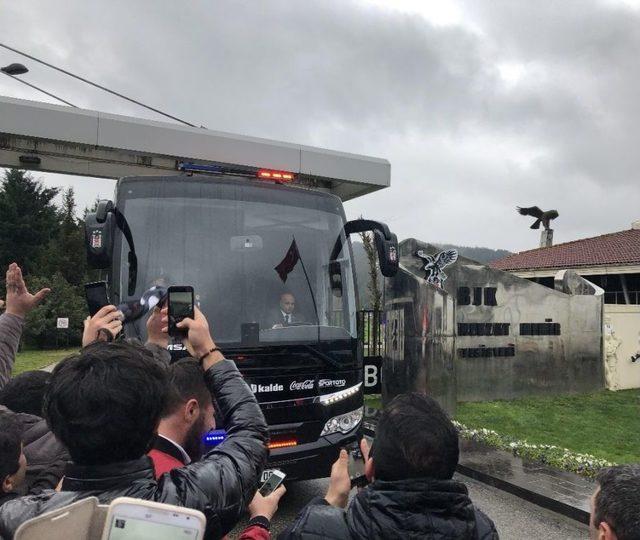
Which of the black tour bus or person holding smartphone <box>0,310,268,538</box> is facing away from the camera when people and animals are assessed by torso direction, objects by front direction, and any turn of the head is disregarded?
the person holding smartphone

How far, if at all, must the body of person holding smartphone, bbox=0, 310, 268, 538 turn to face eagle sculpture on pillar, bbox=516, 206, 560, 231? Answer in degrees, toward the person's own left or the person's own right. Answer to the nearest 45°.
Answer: approximately 45° to the person's own right

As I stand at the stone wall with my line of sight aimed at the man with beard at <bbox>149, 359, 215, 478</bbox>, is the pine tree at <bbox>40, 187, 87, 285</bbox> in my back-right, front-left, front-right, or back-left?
back-right

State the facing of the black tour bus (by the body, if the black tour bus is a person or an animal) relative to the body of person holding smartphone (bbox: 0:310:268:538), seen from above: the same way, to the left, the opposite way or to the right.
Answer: the opposite way

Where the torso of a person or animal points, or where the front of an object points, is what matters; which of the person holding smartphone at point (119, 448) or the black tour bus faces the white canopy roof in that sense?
the person holding smartphone

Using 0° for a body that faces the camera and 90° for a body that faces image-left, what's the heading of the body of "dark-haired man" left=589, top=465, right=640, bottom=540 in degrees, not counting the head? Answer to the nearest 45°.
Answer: approximately 135°

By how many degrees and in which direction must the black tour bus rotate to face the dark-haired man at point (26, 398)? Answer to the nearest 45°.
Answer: approximately 45° to its right

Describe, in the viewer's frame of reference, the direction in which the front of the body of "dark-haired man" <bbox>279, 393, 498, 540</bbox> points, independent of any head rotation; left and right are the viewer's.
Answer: facing away from the viewer and to the left of the viewer

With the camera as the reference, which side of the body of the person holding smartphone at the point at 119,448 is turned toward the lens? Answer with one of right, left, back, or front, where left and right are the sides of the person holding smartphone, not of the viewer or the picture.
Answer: back

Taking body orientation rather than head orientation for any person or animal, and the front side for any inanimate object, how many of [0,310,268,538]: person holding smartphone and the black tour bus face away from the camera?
1

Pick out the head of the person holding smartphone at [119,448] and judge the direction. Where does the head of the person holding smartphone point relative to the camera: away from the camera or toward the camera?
away from the camera

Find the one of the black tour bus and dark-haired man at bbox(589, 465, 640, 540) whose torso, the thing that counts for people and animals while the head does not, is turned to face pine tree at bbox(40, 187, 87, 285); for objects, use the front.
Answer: the dark-haired man
